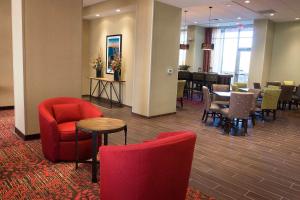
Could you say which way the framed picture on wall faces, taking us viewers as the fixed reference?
facing the viewer and to the left of the viewer

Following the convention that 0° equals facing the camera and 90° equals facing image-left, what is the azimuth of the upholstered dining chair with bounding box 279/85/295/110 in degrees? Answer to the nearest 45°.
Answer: approximately 135°

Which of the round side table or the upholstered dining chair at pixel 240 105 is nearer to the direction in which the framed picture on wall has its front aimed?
the round side table

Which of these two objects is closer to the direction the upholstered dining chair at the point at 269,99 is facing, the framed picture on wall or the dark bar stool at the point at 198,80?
the dark bar stool

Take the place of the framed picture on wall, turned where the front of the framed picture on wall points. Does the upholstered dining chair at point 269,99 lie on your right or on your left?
on your left

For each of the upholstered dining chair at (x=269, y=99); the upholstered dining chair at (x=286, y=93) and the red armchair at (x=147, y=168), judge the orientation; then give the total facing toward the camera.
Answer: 0

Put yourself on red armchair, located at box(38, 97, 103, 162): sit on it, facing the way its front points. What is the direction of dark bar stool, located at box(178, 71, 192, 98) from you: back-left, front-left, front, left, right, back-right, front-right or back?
left

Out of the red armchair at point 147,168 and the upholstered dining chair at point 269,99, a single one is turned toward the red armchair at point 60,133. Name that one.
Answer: the red armchair at point 147,168

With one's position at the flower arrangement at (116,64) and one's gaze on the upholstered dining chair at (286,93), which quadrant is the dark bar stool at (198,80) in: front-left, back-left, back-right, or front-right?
front-left

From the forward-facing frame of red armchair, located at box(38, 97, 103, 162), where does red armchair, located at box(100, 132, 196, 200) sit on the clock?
red armchair, located at box(100, 132, 196, 200) is roughly at 1 o'clock from red armchair, located at box(38, 97, 103, 162).

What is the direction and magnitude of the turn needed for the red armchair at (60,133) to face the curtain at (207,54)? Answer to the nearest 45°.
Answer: approximately 90° to its left

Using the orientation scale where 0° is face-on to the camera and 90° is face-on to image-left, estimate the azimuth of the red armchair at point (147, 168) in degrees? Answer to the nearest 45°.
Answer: approximately 135°
